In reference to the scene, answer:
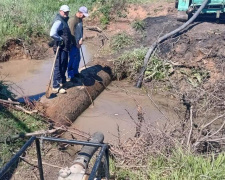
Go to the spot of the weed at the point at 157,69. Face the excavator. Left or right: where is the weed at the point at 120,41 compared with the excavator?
left

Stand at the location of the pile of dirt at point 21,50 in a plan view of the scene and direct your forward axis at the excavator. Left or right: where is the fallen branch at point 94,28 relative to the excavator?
left

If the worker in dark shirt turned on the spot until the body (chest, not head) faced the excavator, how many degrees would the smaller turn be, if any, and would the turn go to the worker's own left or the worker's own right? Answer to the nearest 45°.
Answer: approximately 45° to the worker's own left

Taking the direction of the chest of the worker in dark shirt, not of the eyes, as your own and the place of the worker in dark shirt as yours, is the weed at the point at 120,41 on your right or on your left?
on your left

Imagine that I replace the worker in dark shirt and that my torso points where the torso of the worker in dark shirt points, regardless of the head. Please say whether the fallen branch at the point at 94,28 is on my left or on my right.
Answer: on my left

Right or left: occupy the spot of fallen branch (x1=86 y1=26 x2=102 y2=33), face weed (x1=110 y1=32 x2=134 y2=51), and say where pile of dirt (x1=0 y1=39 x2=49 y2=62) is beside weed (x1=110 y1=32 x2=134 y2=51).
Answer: right

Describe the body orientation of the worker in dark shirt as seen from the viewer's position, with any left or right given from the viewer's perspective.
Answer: facing to the right of the viewer

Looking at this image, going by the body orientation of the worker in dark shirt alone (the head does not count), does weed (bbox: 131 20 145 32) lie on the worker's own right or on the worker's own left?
on the worker's own left
